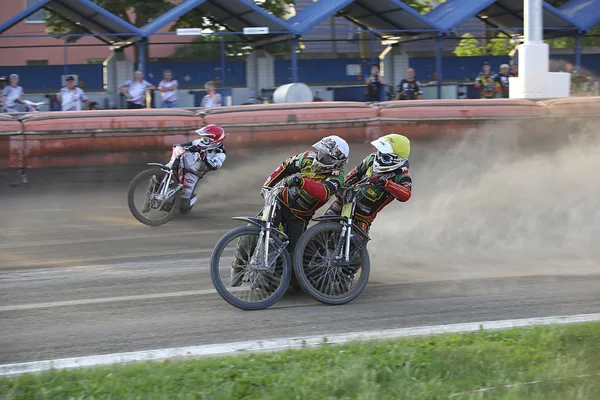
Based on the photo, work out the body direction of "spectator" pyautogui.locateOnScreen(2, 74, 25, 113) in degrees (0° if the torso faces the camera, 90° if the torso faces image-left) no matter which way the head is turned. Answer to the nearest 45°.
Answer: approximately 0°

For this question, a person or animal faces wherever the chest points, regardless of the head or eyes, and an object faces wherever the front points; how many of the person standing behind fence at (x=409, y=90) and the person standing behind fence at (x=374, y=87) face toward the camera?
2

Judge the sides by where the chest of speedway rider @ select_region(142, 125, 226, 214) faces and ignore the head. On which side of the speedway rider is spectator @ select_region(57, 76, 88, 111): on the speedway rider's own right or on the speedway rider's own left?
on the speedway rider's own right

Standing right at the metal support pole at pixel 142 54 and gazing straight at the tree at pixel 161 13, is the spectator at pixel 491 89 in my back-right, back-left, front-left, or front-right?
back-right

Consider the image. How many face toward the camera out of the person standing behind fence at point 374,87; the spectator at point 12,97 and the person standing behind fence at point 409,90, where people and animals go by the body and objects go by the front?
3

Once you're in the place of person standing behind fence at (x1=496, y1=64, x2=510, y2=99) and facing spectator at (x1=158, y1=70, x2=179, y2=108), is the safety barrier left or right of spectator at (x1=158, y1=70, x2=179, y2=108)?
left

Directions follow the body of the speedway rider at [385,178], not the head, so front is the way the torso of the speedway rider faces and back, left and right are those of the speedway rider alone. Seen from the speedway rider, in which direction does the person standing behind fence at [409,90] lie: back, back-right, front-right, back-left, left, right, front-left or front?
back-right

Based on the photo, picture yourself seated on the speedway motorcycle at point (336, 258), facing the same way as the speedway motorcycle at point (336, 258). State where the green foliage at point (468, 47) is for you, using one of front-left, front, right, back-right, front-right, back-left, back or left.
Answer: back-right

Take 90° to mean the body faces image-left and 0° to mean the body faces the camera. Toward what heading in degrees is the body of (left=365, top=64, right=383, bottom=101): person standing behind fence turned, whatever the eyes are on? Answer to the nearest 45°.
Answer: approximately 0°

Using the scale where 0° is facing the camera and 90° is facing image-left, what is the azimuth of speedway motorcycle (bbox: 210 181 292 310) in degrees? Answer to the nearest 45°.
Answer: approximately 45°

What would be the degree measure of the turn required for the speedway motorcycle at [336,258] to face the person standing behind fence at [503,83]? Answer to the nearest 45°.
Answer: approximately 135° to its right

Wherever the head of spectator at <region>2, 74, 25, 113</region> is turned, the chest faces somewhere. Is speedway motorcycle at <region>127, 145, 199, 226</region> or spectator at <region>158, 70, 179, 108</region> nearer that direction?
the speedway motorcycle

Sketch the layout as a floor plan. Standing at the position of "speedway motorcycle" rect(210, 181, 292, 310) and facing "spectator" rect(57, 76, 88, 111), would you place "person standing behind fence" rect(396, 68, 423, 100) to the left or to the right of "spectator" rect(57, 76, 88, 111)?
right
